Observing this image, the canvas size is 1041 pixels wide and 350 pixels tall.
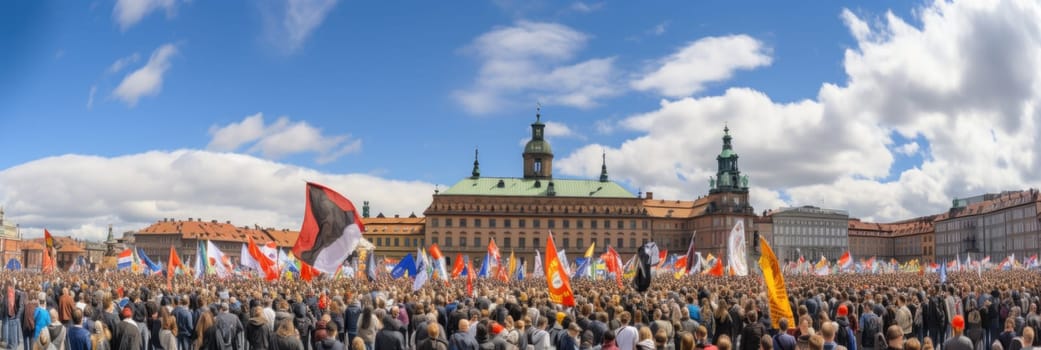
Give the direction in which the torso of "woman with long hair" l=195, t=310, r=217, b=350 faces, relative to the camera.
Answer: away from the camera

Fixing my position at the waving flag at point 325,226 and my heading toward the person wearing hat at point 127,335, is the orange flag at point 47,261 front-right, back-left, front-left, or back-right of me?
back-right

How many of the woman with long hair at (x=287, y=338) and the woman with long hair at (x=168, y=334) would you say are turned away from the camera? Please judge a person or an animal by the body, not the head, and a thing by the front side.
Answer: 2

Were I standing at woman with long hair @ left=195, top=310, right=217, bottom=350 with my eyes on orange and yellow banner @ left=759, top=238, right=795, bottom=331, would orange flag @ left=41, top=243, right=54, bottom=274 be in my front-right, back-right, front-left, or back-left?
back-left

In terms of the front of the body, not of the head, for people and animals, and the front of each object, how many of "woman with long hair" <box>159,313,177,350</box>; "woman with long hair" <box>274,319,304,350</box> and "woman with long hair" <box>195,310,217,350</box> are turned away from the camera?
3

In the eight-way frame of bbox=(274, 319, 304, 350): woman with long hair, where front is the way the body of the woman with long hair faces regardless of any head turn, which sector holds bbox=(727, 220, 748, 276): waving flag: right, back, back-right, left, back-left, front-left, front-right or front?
front-right

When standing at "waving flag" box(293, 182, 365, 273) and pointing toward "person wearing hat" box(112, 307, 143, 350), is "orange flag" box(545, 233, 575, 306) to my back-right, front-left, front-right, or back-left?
back-left

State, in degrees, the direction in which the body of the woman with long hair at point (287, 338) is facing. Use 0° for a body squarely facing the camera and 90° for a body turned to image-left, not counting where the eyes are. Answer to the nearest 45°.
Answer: approximately 180°

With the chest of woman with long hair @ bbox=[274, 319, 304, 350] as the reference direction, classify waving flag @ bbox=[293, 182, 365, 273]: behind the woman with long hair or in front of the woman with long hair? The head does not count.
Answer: in front

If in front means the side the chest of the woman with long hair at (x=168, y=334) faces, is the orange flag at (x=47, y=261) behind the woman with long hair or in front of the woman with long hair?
in front

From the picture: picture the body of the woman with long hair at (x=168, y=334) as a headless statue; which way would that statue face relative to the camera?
away from the camera
